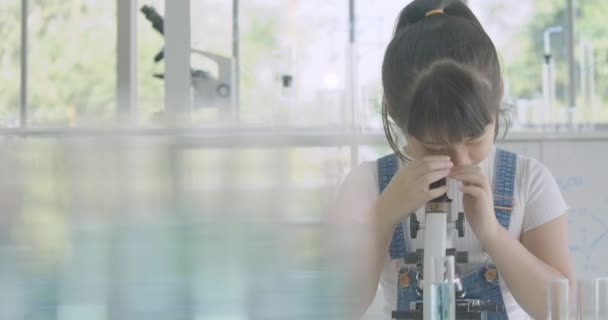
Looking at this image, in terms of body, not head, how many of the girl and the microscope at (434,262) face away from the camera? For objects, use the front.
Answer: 1

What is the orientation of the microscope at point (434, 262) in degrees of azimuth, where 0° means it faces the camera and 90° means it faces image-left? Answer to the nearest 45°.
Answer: approximately 180°

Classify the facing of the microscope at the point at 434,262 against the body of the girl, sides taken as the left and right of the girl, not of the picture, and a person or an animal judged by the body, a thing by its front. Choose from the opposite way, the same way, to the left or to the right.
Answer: the opposite way
